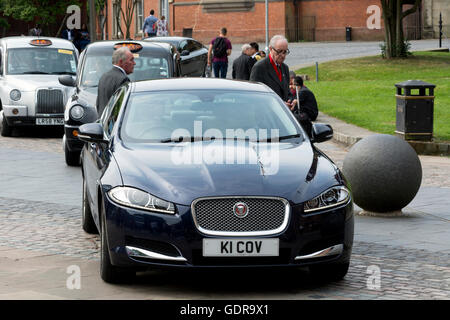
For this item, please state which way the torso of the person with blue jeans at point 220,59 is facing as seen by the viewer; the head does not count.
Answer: away from the camera

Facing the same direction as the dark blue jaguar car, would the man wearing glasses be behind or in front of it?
behind

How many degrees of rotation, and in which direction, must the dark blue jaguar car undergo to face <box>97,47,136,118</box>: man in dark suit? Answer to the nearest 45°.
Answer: approximately 180°

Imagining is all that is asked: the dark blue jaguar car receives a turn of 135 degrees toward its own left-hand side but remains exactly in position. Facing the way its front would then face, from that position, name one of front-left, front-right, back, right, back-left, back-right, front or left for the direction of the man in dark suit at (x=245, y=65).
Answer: front-left

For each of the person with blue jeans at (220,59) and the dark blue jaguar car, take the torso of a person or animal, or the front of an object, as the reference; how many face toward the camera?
1

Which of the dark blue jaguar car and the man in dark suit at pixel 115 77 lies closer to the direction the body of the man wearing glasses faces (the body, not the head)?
the dark blue jaguar car

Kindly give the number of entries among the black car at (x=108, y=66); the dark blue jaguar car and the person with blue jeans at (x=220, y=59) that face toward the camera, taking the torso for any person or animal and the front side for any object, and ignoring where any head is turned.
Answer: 2

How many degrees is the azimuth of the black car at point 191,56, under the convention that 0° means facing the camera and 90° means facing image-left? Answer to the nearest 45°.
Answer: approximately 45°
